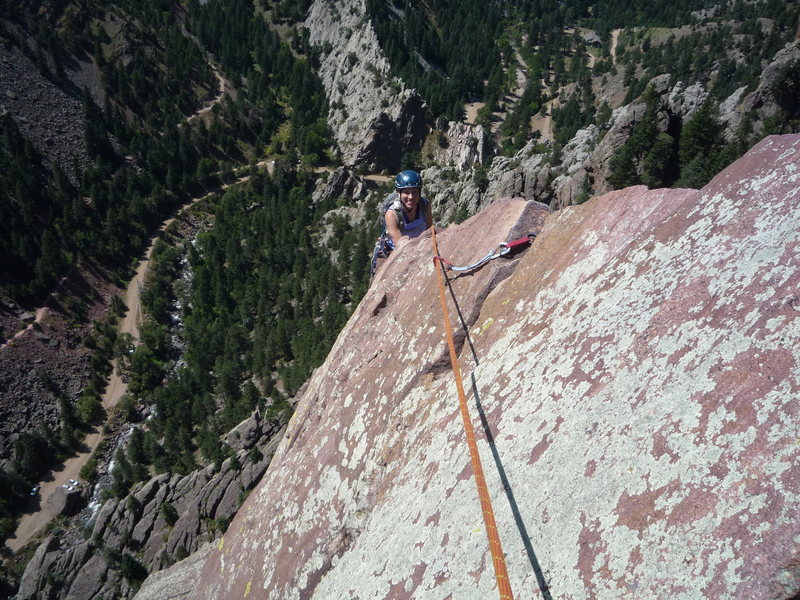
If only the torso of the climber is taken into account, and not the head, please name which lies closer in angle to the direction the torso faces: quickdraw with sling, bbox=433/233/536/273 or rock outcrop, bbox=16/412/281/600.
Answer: the quickdraw with sling

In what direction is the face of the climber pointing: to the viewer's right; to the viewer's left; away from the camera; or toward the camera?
toward the camera

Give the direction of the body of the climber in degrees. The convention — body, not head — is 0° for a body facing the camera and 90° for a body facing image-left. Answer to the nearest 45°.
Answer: approximately 315°
